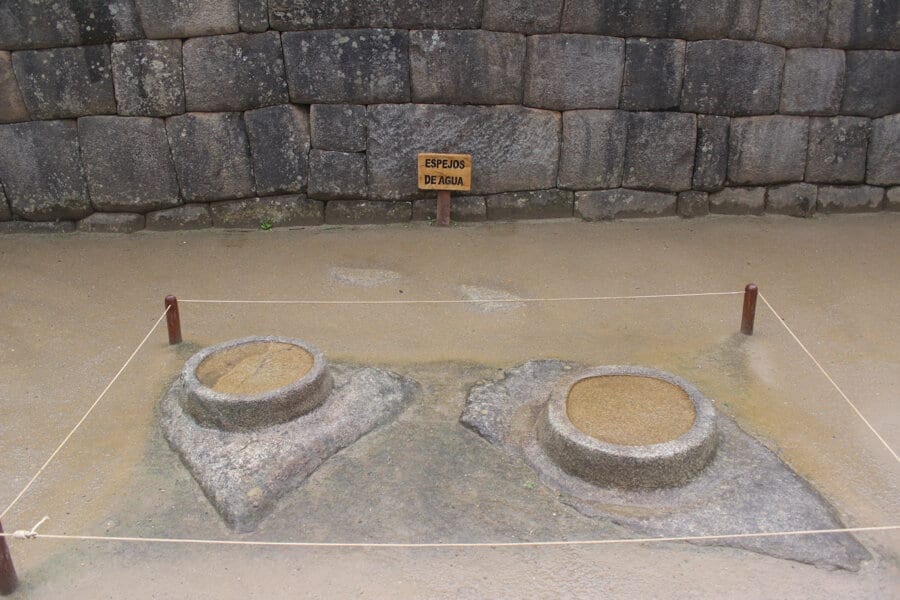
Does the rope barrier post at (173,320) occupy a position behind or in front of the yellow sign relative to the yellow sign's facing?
in front

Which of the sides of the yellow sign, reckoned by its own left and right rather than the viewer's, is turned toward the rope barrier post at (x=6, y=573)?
front

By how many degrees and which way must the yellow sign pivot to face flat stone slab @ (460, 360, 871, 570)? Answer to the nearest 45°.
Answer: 0° — it already faces it

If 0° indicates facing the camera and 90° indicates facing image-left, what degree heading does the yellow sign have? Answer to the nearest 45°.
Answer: approximately 0°

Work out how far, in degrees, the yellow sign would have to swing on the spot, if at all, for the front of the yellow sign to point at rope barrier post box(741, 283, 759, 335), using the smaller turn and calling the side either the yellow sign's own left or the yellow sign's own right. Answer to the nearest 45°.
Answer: approximately 45° to the yellow sign's own left
